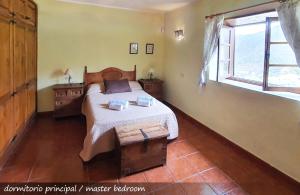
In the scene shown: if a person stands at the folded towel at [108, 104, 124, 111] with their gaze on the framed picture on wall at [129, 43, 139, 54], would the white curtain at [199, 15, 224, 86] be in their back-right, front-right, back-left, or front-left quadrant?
front-right

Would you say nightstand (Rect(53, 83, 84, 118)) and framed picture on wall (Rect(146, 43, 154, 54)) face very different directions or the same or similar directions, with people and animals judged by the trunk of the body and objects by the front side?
same or similar directions

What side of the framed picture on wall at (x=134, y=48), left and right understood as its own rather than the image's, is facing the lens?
front

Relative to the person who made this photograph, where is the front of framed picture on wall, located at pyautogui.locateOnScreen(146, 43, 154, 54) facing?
facing the viewer

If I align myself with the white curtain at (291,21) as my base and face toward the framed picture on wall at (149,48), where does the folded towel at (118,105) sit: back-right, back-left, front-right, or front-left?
front-left

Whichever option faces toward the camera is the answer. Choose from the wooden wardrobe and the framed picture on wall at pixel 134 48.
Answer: the framed picture on wall

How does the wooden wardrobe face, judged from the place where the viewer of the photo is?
facing to the right of the viewer

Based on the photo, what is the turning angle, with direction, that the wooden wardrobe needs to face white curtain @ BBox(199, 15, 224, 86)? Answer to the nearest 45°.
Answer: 0° — it already faces it

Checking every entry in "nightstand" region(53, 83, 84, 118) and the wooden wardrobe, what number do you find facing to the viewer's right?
1

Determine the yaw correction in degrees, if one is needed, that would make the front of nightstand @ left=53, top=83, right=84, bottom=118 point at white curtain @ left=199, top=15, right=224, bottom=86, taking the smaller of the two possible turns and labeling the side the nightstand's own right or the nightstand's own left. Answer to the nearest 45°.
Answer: approximately 45° to the nightstand's own left
